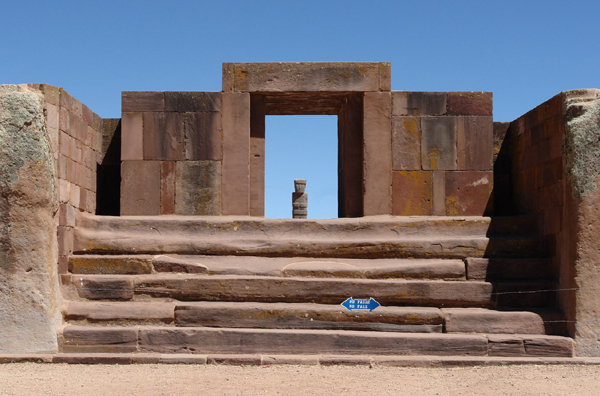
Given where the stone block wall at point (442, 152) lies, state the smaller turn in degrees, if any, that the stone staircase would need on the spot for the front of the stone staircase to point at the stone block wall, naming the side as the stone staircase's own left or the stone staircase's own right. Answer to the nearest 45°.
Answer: approximately 135° to the stone staircase's own left

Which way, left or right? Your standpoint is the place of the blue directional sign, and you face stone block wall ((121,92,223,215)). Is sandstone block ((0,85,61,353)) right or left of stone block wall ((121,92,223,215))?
left

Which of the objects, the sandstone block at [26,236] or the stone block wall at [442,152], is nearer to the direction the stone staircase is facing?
the sandstone block

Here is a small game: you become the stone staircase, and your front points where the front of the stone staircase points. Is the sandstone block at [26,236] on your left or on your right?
on your right

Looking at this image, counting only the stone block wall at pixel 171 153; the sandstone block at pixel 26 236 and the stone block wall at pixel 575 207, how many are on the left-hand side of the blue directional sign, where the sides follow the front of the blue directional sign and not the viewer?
1

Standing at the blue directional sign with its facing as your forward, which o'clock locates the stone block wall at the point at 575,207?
The stone block wall is roughly at 9 o'clock from the blue directional sign.

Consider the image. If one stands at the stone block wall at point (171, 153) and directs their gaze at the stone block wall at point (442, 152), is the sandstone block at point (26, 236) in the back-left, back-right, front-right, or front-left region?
back-right

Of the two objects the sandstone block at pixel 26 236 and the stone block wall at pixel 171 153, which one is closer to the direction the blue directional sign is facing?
the sandstone block

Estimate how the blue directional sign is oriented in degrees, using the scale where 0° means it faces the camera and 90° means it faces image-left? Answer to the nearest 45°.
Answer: approximately 0°

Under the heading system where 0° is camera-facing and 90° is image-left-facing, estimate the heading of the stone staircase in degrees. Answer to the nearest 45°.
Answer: approximately 0°
